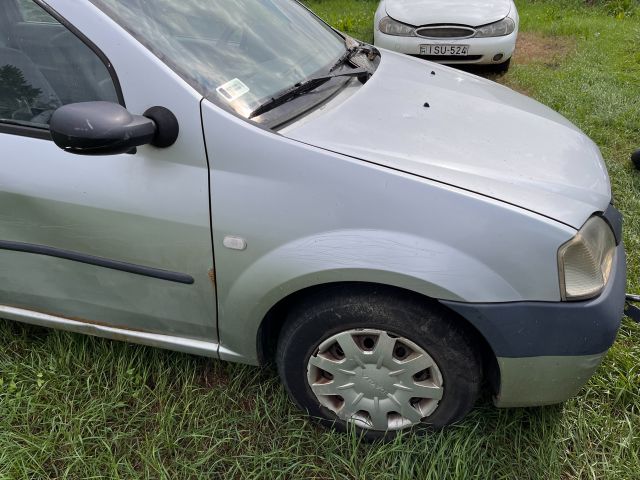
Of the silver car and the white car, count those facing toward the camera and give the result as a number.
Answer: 1

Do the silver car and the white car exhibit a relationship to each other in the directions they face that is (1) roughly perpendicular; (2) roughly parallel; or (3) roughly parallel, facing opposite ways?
roughly perpendicular

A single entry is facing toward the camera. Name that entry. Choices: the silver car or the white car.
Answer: the white car

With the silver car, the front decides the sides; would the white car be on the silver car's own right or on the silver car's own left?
on the silver car's own left

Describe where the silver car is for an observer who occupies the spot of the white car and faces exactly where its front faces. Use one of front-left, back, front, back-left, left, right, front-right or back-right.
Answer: front

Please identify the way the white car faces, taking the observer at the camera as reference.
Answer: facing the viewer

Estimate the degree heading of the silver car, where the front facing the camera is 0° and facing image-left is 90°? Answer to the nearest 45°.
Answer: approximately 270°
